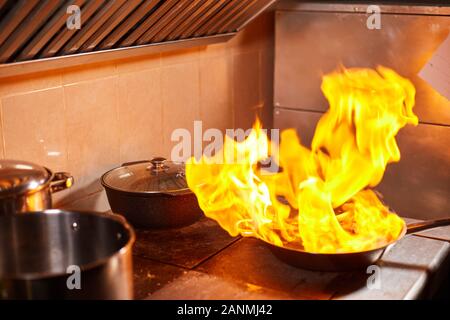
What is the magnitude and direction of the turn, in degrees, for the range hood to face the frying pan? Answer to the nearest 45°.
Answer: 0° — it already faces it
